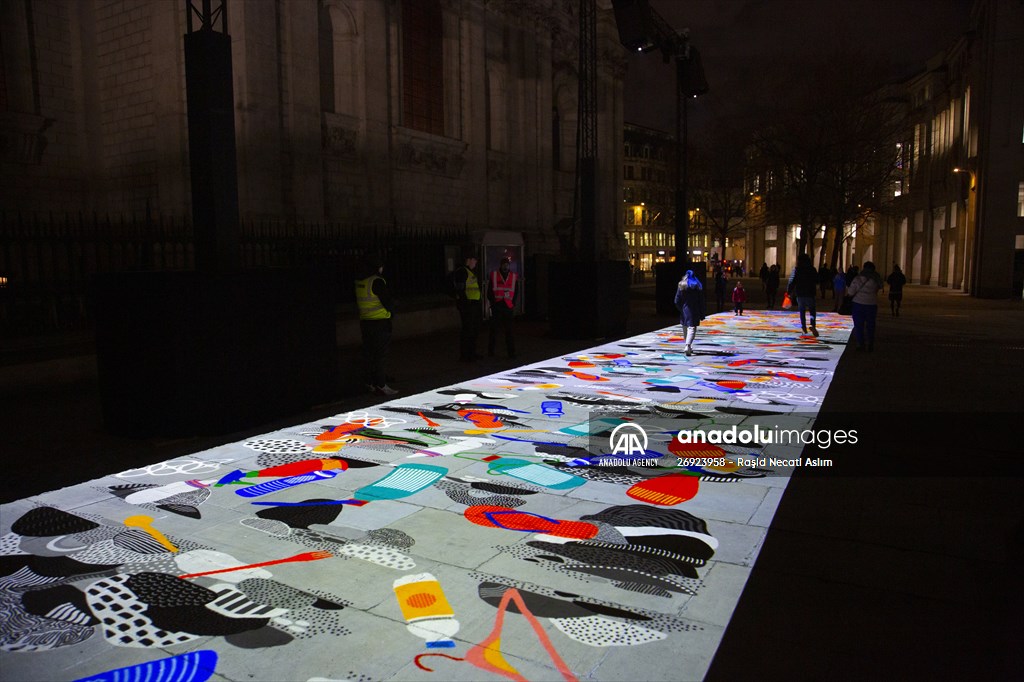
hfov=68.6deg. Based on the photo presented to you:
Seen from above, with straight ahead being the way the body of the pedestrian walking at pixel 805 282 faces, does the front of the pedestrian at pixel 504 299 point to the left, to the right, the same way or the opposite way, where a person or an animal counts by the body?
the opposite way

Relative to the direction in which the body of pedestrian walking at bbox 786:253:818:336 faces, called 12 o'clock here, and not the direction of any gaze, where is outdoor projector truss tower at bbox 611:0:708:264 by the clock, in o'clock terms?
The outdoor projector truss tower is roughly at 11 o'clock from the pedestrian walking.

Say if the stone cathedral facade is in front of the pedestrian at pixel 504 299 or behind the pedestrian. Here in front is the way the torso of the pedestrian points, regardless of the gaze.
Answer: behind

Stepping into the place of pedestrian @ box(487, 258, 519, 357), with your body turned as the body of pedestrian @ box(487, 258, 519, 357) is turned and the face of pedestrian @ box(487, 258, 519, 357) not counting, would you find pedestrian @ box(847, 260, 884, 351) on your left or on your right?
on your left

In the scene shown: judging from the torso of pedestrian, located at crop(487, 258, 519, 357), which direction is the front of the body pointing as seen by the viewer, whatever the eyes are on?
toward the camera

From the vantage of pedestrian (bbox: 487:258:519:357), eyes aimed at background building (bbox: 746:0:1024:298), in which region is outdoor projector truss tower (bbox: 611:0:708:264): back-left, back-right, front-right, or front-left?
front-left

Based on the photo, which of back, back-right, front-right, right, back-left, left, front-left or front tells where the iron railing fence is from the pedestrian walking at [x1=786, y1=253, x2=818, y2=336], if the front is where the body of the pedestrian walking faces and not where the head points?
back-left

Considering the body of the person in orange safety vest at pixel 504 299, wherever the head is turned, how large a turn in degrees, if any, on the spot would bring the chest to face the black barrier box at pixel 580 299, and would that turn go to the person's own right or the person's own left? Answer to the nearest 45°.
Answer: approximately 135° to the person's own left

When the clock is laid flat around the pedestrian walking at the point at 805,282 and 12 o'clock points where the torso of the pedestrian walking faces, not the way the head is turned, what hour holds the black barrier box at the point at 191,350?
The black barrier box is roughly at 7 o'clock from the pedestrian walking.

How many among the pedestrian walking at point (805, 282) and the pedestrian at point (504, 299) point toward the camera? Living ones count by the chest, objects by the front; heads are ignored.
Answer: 1

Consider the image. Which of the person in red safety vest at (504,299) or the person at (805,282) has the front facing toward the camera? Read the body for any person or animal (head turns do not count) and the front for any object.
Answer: the person in red safety vest at (504,299)
